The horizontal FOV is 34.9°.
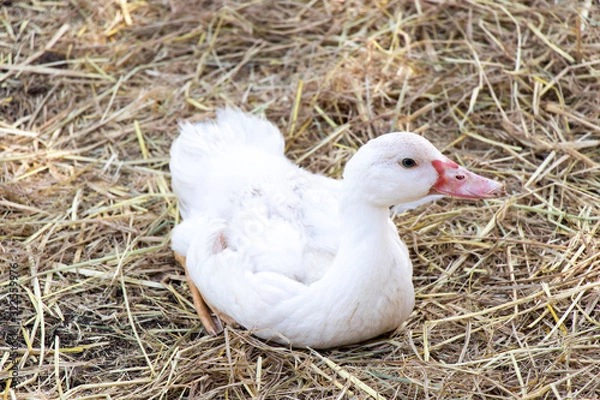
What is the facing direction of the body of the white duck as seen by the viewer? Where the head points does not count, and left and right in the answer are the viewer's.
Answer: facing the viewer and to the right of the viewer
